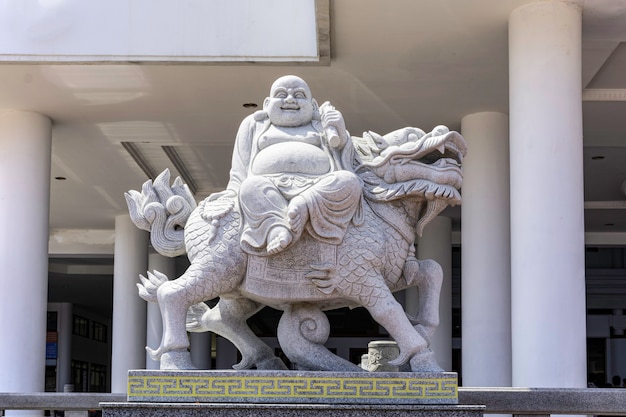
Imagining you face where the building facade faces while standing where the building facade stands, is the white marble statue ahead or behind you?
ahead

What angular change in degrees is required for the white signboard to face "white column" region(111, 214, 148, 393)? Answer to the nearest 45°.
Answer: approximately 180°

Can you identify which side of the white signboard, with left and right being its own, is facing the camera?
front

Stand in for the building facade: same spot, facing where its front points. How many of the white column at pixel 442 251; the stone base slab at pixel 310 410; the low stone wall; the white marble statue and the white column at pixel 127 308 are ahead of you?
3

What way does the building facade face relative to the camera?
toward the camera

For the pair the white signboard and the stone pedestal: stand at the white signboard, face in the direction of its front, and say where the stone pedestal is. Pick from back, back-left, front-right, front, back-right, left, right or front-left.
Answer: front

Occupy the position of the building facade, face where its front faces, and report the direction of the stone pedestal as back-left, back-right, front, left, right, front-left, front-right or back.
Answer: front

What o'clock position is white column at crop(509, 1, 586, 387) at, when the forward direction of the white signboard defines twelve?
The white column is roughly at 10 o'clock from the white signboard.

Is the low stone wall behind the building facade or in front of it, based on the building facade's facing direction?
in front

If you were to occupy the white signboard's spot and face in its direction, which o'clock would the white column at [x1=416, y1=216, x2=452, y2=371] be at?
The white column is roughly at 7 o'clock from the white signboard.

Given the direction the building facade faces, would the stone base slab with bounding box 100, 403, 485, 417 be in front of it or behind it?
in front

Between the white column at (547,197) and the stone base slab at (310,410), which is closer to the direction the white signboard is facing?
the stone base slab

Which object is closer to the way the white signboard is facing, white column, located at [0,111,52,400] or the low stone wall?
the low stone wall

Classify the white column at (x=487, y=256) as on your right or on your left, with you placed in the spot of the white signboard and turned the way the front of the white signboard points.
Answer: on your left

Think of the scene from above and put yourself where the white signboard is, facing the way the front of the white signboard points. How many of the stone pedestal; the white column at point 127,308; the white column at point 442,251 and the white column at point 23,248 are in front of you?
1
